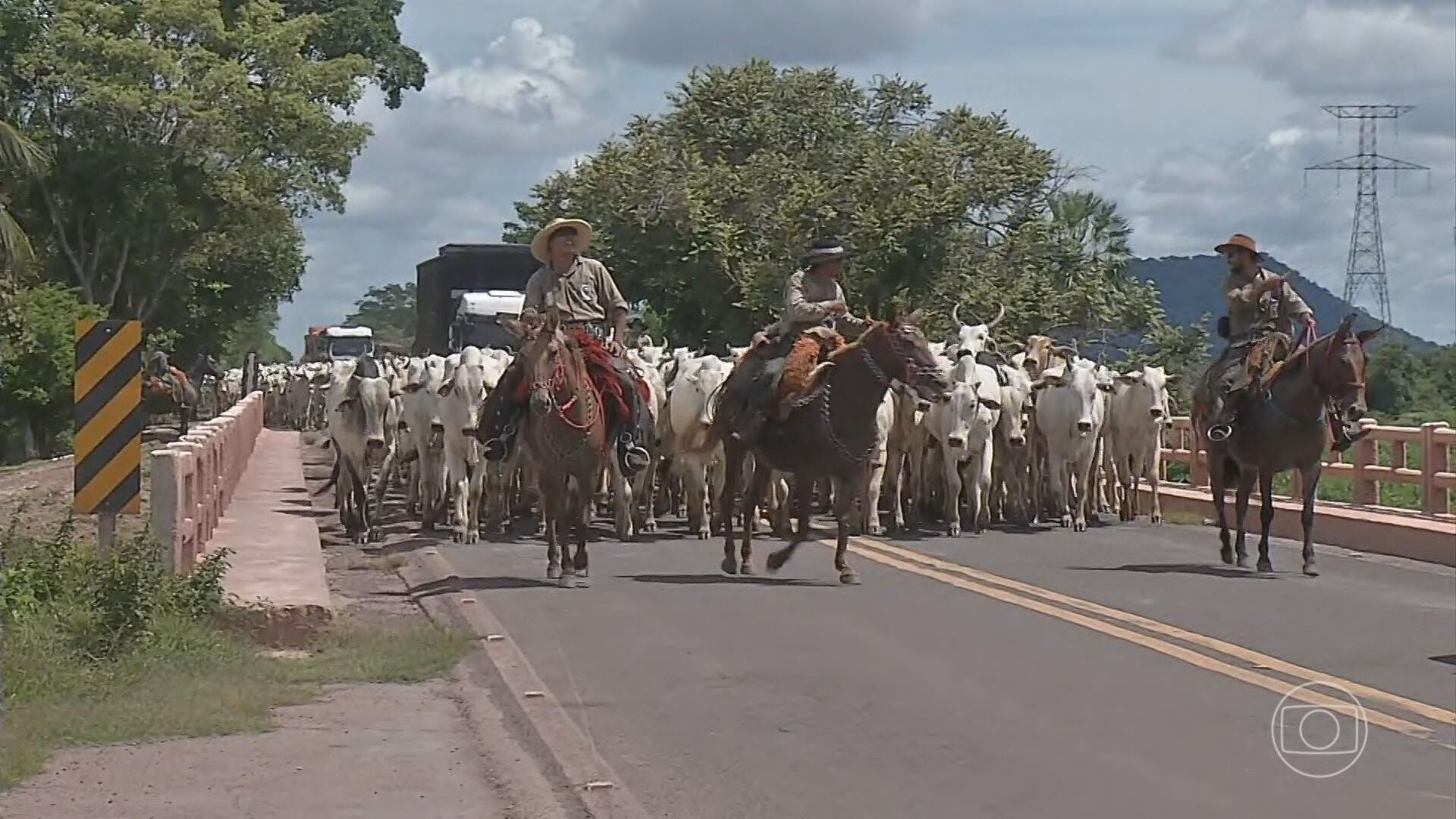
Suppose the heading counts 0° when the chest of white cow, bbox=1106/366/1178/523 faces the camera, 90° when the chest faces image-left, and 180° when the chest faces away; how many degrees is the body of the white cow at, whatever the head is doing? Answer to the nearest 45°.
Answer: approximately 0°

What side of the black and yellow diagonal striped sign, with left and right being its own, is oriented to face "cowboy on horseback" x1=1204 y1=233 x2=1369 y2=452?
left

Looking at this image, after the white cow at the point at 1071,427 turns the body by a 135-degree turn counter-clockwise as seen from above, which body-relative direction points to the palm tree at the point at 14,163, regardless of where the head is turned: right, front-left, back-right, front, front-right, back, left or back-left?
back-left

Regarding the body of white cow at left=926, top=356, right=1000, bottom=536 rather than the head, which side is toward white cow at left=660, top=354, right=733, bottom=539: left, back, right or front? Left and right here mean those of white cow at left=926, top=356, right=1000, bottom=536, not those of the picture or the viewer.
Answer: right

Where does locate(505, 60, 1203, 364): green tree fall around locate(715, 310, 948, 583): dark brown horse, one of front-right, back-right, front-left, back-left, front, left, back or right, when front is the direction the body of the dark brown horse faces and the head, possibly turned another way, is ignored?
back-left

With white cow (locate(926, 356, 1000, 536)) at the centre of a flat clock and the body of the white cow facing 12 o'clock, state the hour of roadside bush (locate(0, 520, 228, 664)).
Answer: The roadside bush is roughly at 1 o'clock from the white cow.

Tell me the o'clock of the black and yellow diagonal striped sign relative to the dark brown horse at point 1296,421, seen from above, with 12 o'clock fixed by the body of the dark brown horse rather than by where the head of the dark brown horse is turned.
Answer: The black and yellow diagonal striped sign is roughly at 3 o'clock from the dark brown horse.
